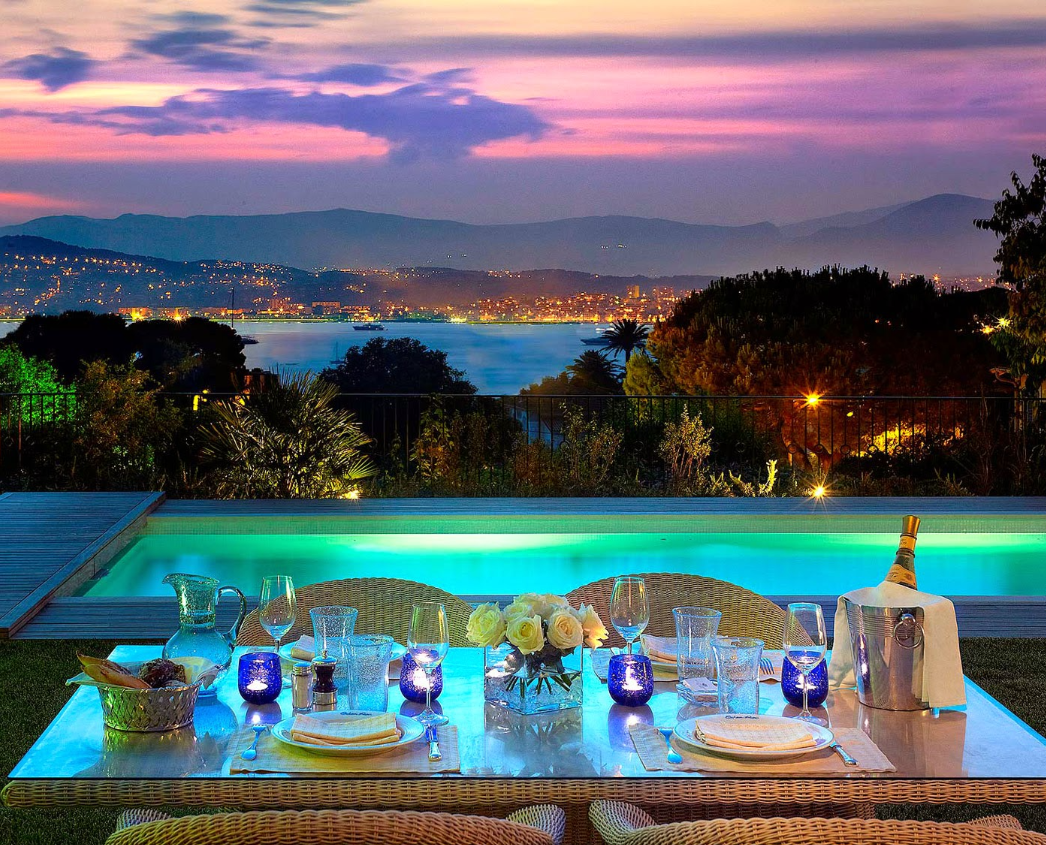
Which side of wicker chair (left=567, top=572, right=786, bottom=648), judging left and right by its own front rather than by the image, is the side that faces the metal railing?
back

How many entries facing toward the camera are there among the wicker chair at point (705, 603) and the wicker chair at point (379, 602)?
2

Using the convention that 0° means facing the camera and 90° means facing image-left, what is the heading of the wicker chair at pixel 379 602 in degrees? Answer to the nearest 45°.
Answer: approximately 0°

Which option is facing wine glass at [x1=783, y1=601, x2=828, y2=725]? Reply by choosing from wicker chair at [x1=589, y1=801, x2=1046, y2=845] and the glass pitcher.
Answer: the wicker chair

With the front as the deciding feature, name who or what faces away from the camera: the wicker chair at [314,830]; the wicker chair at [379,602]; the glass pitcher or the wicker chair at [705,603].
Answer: the wicker chair at [314,830]

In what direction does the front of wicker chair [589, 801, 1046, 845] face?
away from the camera

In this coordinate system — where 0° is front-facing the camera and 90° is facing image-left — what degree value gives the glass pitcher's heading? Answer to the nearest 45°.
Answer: approximately 90°

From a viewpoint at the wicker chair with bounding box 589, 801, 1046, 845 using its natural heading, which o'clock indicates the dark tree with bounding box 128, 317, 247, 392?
The dark tree is roughly at 11 o'clock from the wicker chair.

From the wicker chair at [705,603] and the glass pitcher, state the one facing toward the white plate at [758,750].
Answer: the wicker chair

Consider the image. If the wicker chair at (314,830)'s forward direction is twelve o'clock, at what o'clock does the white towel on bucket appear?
The white towel on bucket is roughly at 2 o'clock from the wicker chair.

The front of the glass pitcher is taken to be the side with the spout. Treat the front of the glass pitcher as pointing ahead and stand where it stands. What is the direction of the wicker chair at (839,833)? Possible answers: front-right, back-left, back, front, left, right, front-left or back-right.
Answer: back-left

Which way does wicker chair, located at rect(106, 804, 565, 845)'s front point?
away from the camera
